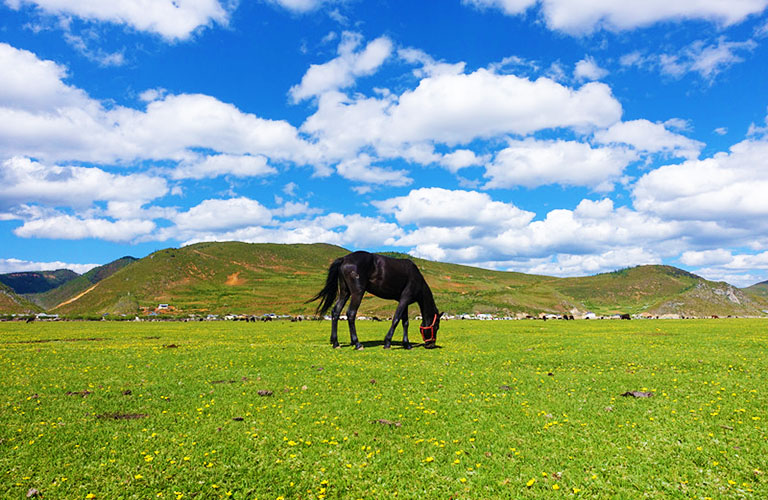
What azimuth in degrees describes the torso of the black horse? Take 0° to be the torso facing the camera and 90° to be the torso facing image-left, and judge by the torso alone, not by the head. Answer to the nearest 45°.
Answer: approximately 270°
